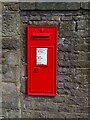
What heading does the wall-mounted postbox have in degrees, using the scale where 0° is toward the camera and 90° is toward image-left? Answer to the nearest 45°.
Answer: approximately 0°
